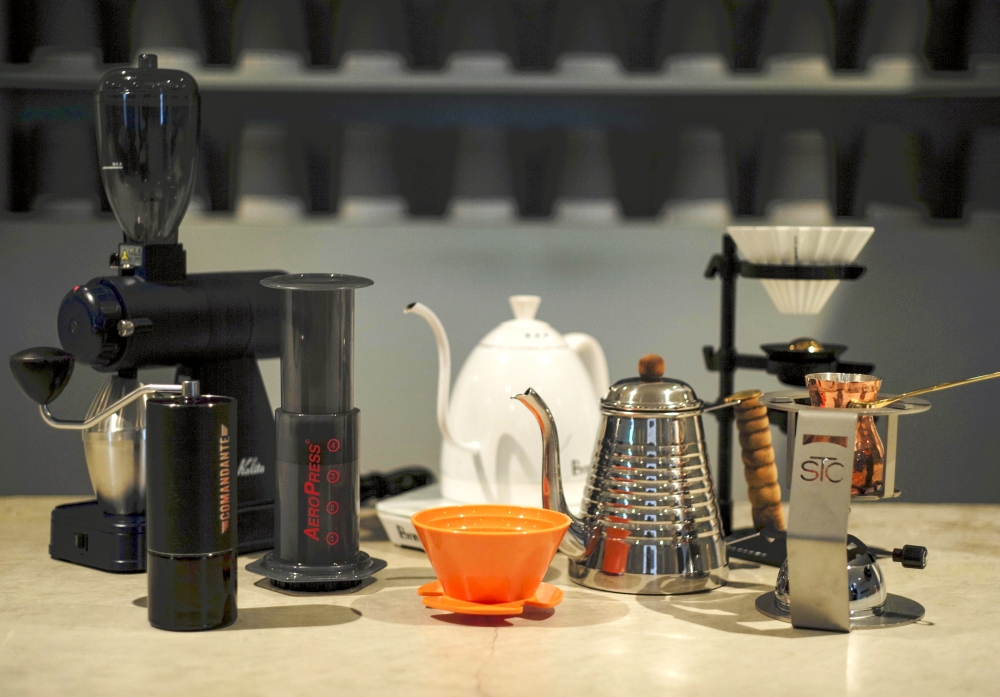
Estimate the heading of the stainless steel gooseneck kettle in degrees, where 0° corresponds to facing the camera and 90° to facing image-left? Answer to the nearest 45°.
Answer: approximately 90°

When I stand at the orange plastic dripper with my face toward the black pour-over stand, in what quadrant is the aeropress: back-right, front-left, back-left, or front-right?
back-left
